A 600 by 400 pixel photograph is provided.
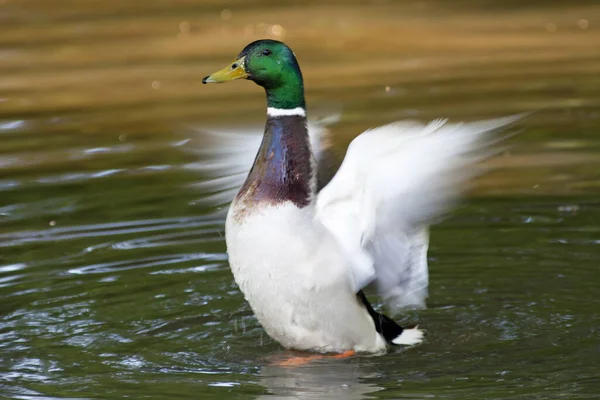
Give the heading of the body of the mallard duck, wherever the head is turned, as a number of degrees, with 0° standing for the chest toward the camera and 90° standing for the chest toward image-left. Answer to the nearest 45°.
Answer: approximately 90°
